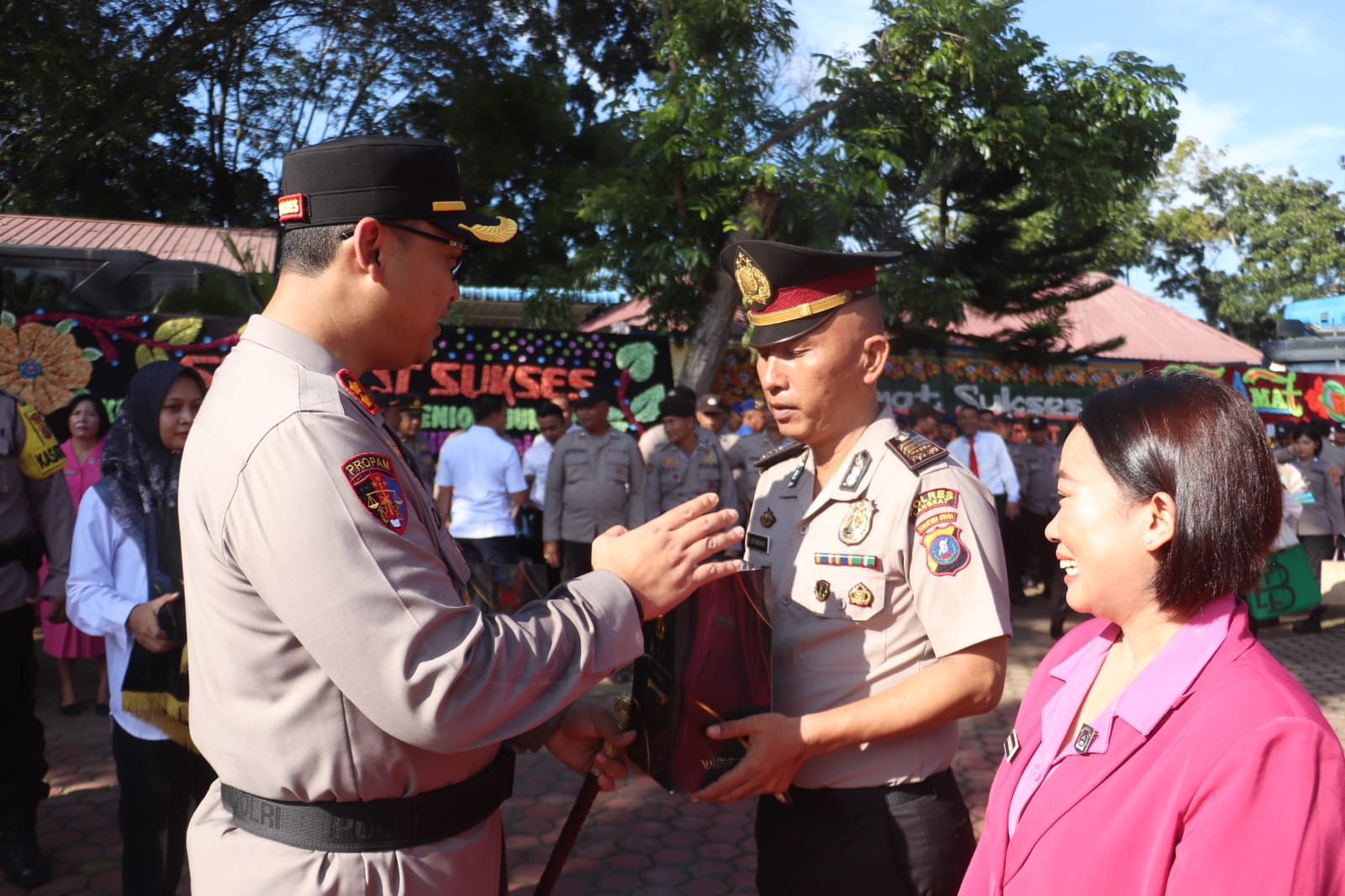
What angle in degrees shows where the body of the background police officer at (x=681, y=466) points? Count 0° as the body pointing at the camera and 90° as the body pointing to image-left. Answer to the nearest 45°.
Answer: approximately 0°

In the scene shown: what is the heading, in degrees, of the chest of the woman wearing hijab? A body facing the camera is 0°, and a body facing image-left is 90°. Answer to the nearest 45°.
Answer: approximately 315°

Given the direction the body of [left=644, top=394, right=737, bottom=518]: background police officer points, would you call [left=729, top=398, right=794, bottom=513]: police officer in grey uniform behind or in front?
behind

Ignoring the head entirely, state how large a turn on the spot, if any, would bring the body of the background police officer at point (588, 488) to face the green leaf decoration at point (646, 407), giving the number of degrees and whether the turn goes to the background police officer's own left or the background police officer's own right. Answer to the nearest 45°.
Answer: approximately 180°

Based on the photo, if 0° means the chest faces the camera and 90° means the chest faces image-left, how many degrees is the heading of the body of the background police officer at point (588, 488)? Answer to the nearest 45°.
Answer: approximately 0°

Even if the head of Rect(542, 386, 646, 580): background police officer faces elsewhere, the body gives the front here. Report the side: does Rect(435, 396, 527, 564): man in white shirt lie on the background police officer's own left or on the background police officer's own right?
on the background police officer's own right

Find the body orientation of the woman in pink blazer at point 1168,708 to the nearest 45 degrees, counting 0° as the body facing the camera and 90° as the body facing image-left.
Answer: approximately 45°

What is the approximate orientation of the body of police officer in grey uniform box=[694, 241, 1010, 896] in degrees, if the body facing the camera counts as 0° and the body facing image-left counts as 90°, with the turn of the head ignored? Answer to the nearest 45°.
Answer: approximately 45°
